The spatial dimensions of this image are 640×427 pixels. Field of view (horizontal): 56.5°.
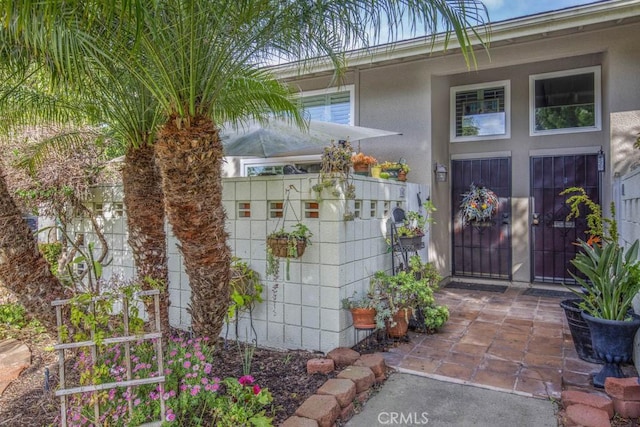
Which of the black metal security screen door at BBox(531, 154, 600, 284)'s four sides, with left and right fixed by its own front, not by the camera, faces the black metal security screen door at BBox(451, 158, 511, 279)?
right

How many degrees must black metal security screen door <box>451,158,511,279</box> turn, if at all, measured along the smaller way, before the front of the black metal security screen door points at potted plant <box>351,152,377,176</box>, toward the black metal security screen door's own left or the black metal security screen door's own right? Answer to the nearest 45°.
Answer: approximately 45° to the black metal security screen door's own right

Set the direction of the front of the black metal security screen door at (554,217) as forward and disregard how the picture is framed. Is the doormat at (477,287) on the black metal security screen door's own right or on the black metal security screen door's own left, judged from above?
on the black metal security screen door's own right

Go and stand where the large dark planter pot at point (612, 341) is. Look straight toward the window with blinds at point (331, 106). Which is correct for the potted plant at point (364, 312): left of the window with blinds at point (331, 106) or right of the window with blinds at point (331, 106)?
left

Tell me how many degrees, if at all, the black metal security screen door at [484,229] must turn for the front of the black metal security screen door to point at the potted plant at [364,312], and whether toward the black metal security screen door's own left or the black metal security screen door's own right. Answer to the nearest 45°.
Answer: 0° — it already faces it

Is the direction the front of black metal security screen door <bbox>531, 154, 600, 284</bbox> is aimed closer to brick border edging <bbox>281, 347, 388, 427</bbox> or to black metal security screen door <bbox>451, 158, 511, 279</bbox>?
the brick border edging

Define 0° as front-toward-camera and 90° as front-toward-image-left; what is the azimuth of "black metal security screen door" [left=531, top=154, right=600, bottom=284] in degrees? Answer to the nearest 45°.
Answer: approximately 0°

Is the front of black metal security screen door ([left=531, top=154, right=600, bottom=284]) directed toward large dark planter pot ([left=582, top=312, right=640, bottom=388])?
yes

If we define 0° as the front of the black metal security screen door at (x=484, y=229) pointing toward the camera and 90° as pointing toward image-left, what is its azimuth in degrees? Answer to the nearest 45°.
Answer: approximately 0°

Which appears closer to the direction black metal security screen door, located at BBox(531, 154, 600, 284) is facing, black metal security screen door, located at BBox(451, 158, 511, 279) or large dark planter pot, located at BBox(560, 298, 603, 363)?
the large dark planter pot

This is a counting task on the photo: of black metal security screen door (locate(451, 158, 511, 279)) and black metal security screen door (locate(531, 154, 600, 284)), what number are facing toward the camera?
2

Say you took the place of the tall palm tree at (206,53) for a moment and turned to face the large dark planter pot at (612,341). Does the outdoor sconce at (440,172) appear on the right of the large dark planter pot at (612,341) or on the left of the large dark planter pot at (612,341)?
left
